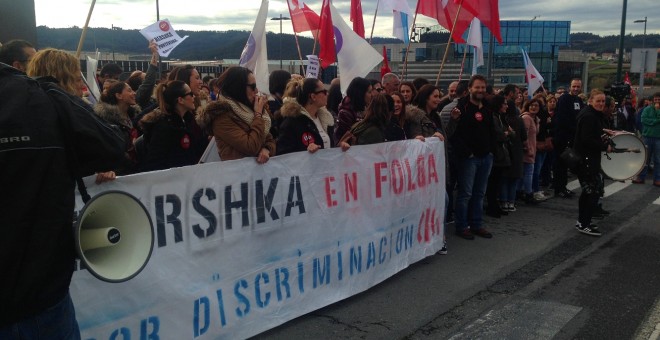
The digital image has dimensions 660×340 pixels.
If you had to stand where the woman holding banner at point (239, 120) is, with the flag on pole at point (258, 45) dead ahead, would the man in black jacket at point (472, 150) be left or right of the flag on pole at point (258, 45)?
right

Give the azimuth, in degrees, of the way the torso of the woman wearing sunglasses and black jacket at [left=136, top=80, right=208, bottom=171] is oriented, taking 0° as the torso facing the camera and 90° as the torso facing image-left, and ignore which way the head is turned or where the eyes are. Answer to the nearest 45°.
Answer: approximately 315°

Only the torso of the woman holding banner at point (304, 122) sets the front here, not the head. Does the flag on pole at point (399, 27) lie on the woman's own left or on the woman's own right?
on the woman's own left

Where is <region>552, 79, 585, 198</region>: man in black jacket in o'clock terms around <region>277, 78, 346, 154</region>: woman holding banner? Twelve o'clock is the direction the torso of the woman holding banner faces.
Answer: The man in black jacket is roughly at 9 o'clock from the woman holding banner.

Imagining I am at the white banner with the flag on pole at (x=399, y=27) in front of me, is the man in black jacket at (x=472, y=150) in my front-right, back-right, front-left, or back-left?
front-right

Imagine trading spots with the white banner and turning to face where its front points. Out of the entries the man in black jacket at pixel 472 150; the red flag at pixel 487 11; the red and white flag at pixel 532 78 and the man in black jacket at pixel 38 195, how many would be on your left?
3

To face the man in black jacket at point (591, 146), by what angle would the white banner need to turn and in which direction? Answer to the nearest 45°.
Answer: approximately 90° to its left

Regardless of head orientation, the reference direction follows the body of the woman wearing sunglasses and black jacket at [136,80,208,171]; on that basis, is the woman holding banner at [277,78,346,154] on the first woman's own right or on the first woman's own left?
on the first woman's own left

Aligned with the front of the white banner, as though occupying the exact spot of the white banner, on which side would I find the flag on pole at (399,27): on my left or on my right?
on my left

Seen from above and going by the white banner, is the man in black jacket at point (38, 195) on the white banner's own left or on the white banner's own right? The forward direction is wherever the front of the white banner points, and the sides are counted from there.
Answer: on the white banner's own right
